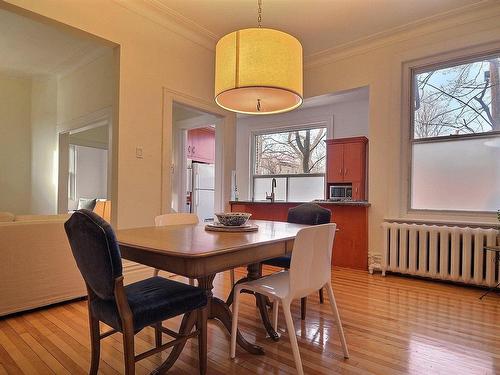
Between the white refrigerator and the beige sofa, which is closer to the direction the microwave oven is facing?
the beige sofa

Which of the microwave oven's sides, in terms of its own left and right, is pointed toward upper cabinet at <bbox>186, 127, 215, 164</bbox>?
right

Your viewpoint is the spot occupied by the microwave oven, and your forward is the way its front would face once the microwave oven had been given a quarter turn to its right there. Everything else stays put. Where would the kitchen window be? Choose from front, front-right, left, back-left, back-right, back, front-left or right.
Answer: front-right

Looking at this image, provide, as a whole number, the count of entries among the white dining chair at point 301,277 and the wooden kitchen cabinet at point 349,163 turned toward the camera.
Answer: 1

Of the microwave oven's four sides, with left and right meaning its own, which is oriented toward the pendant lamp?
front

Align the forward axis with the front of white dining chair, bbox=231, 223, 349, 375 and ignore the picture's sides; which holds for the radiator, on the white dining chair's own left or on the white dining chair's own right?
on the white dining chair's own right

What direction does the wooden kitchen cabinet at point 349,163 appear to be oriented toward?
toward the camera

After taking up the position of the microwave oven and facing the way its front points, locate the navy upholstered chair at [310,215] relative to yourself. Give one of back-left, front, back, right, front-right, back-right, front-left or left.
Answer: front

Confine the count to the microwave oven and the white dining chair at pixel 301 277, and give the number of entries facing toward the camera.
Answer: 1

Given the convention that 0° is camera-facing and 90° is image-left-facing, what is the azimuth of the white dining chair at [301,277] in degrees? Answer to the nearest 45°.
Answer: approximately 135°

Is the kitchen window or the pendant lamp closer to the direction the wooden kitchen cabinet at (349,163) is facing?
the pendant lamp

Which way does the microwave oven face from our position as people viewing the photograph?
facing the viewer

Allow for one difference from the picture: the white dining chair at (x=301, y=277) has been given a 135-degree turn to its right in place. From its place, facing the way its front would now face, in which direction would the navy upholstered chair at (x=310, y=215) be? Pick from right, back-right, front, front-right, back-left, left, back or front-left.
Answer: left
